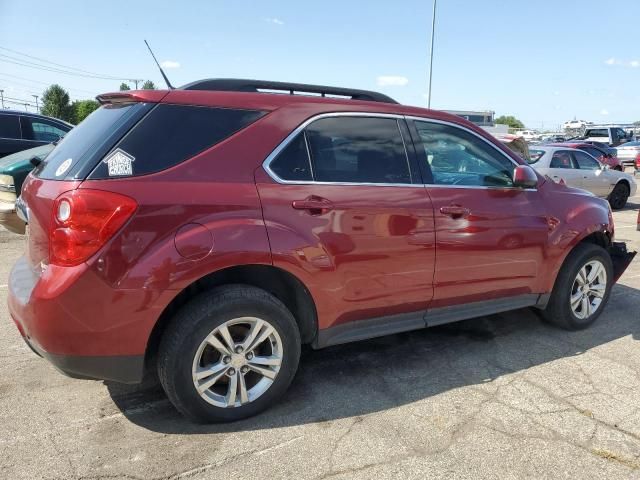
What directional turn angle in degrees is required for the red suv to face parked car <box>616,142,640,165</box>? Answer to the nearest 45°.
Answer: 0° — it already faces it

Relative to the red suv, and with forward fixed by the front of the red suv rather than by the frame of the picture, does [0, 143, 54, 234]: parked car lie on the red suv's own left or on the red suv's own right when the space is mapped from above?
on the red suv's own left

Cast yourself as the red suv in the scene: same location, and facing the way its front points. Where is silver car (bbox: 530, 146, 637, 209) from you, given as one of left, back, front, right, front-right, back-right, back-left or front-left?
front

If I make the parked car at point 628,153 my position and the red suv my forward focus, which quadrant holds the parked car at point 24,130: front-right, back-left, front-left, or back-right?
front-right

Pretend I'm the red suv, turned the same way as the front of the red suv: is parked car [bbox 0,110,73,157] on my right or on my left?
on my left

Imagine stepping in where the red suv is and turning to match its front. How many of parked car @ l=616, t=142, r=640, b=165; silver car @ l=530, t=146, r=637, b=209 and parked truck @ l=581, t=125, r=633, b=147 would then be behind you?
0

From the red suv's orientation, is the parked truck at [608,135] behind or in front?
in front

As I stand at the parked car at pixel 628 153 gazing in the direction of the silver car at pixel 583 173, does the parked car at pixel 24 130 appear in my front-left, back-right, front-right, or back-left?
front-right

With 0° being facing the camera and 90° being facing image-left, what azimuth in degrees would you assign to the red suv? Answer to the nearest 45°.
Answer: approximately 225°

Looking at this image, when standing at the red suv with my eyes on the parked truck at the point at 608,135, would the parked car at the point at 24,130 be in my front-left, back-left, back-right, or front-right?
front-left
